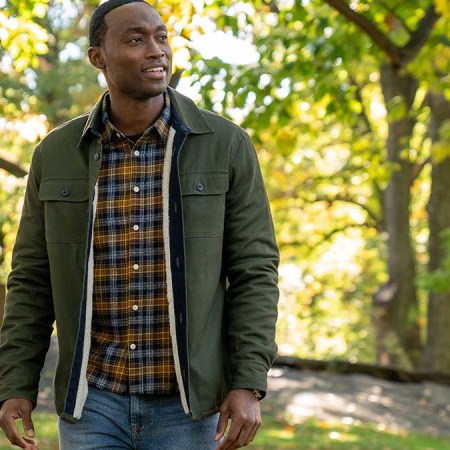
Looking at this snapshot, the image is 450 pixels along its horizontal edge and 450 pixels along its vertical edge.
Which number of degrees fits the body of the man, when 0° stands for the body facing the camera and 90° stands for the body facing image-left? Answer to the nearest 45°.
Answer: approximately 0°

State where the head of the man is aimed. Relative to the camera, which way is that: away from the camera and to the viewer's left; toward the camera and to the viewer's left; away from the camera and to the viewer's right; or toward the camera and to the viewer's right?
toward the camera and to the viewer's right
